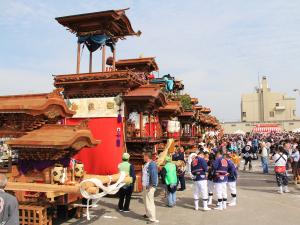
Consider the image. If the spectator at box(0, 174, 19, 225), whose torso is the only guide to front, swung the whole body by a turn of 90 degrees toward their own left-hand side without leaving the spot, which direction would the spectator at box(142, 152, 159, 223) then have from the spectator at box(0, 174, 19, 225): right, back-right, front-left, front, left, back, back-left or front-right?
back-right

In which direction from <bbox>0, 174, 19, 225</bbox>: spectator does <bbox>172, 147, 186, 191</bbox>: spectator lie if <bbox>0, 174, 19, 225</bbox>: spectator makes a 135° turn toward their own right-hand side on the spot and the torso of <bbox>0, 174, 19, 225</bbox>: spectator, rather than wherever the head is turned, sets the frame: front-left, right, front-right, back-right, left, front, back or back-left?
left

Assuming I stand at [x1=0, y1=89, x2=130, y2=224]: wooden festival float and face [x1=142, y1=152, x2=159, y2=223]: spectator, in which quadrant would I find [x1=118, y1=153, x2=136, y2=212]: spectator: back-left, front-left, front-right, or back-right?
front-left

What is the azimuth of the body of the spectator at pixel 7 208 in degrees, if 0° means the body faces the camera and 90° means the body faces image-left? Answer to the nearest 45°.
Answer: approximately 180°

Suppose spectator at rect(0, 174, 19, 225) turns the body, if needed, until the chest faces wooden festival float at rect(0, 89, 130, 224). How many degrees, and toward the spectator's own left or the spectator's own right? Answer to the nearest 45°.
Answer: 0° — they already face it

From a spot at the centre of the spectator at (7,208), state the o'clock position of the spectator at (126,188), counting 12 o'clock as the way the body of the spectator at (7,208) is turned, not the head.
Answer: the spectator at (126,188) is roughly at 1 o'clock from the spectator at (7,208).
